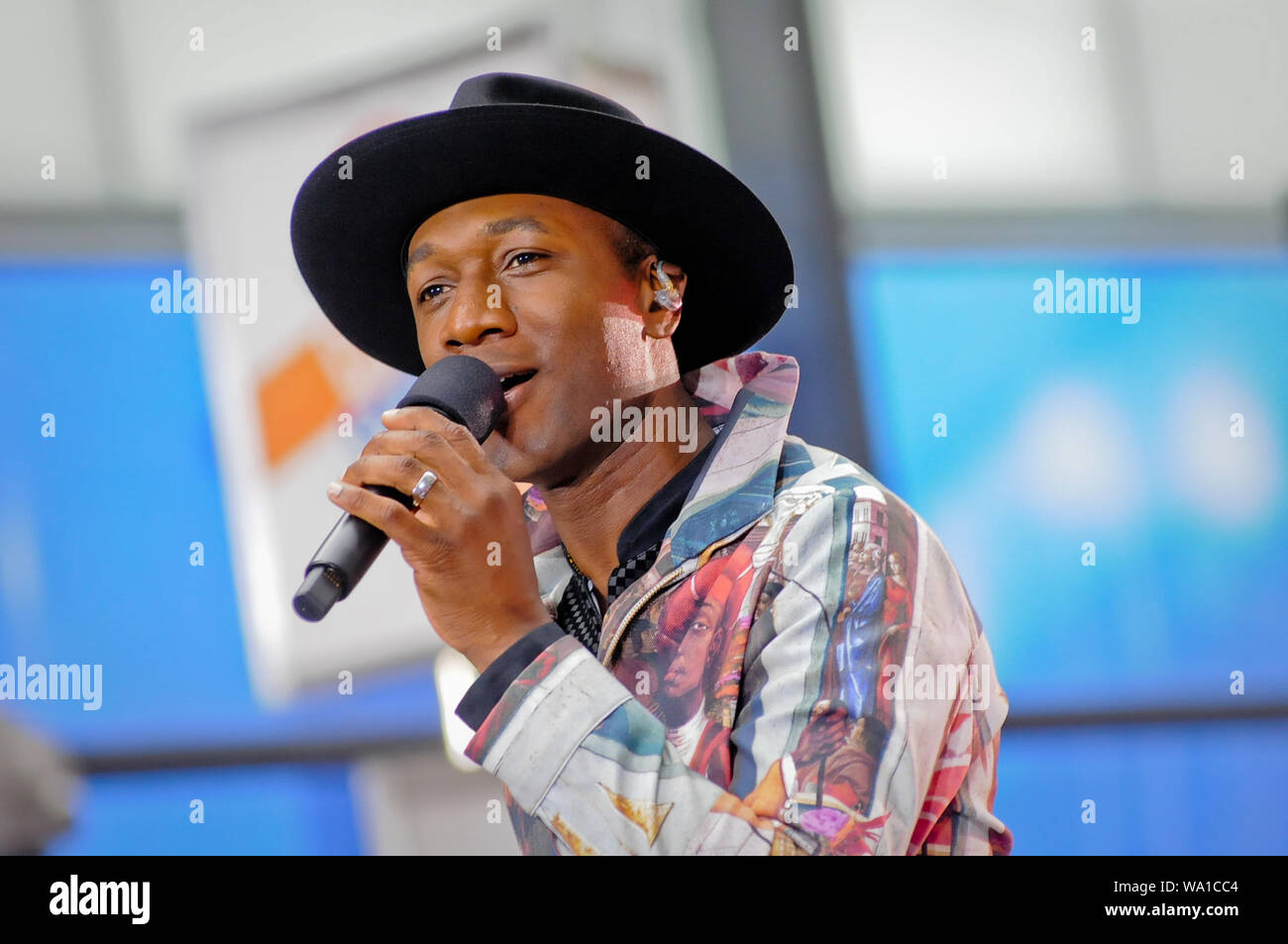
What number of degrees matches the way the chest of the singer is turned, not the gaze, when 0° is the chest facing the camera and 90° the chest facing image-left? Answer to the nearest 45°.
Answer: approximately 45°
